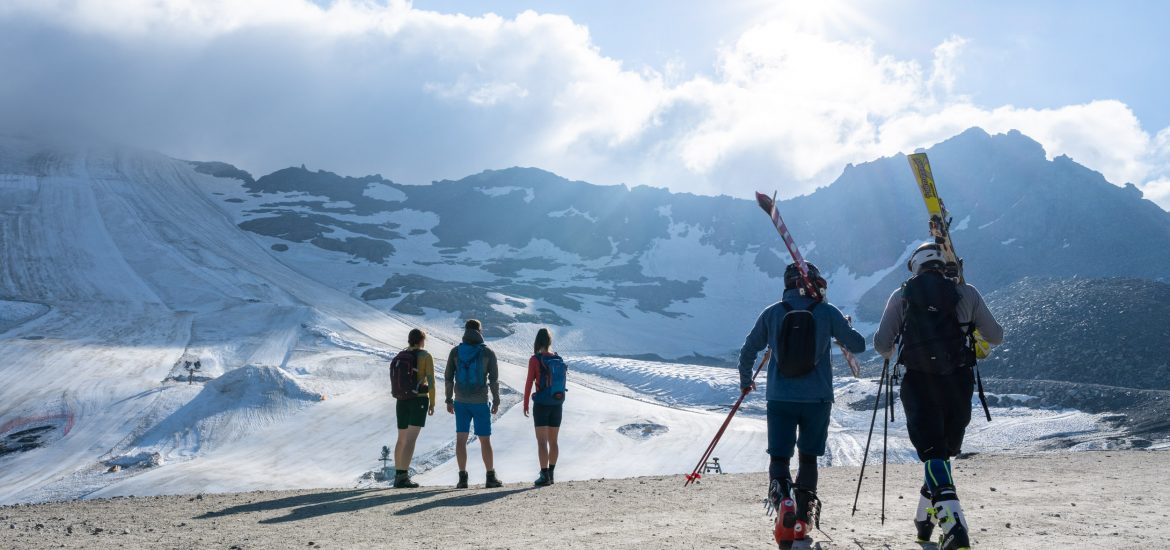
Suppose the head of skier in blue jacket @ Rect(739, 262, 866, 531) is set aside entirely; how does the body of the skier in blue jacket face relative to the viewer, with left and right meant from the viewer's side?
facing away from the viewer

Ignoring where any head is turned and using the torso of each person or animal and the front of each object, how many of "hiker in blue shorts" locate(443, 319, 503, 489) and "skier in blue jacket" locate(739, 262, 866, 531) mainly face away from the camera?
2

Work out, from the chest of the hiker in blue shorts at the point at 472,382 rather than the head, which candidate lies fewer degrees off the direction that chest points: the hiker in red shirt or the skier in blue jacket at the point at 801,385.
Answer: the hiker in red shirt

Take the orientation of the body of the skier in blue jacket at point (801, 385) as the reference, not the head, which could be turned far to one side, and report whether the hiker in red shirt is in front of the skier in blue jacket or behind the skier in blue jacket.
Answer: in front

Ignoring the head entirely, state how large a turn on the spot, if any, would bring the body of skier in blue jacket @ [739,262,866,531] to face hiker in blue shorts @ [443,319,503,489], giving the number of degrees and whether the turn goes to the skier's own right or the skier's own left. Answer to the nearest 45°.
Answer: approximately 45° to the skier's own left

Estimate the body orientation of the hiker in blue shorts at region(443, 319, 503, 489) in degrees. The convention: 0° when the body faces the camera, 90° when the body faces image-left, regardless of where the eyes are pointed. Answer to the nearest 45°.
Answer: approximately 180°

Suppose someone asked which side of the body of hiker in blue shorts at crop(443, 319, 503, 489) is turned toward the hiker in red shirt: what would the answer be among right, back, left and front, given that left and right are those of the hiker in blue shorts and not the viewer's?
right

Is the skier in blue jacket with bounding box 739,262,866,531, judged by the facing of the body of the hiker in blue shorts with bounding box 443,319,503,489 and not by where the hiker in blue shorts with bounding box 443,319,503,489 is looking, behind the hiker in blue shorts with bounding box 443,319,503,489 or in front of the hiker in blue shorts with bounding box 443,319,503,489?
behind
